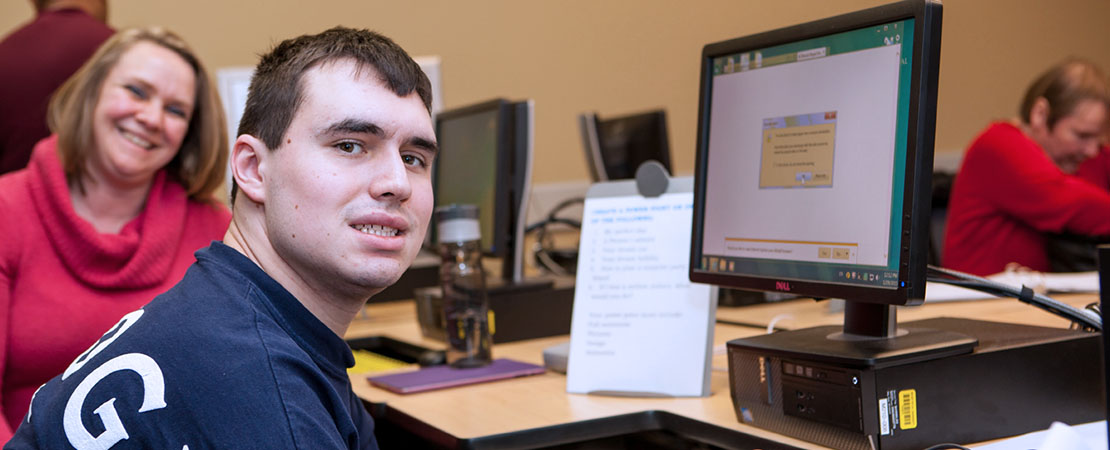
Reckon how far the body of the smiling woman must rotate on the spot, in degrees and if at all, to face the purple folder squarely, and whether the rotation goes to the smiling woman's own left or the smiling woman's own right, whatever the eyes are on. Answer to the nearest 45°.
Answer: approximately 45° to the smiling woman's own left

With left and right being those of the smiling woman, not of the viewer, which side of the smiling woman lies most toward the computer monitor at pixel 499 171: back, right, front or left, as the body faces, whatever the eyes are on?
left

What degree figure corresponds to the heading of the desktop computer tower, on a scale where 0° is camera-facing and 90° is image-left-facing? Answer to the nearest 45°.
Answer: approximately 45°

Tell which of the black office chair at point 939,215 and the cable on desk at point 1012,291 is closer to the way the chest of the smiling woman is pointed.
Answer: the cable on desk

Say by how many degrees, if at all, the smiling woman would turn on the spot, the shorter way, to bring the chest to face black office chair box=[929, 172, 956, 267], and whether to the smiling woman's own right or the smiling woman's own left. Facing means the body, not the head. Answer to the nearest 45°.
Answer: approximately 90° to the smiling woman's own left

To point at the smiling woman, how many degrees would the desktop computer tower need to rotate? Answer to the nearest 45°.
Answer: approximately 45° to its right

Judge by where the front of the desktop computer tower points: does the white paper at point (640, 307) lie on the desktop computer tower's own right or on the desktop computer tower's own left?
on the desktop computer tower's own right

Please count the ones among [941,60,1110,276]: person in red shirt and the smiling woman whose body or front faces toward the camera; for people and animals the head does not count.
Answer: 1
